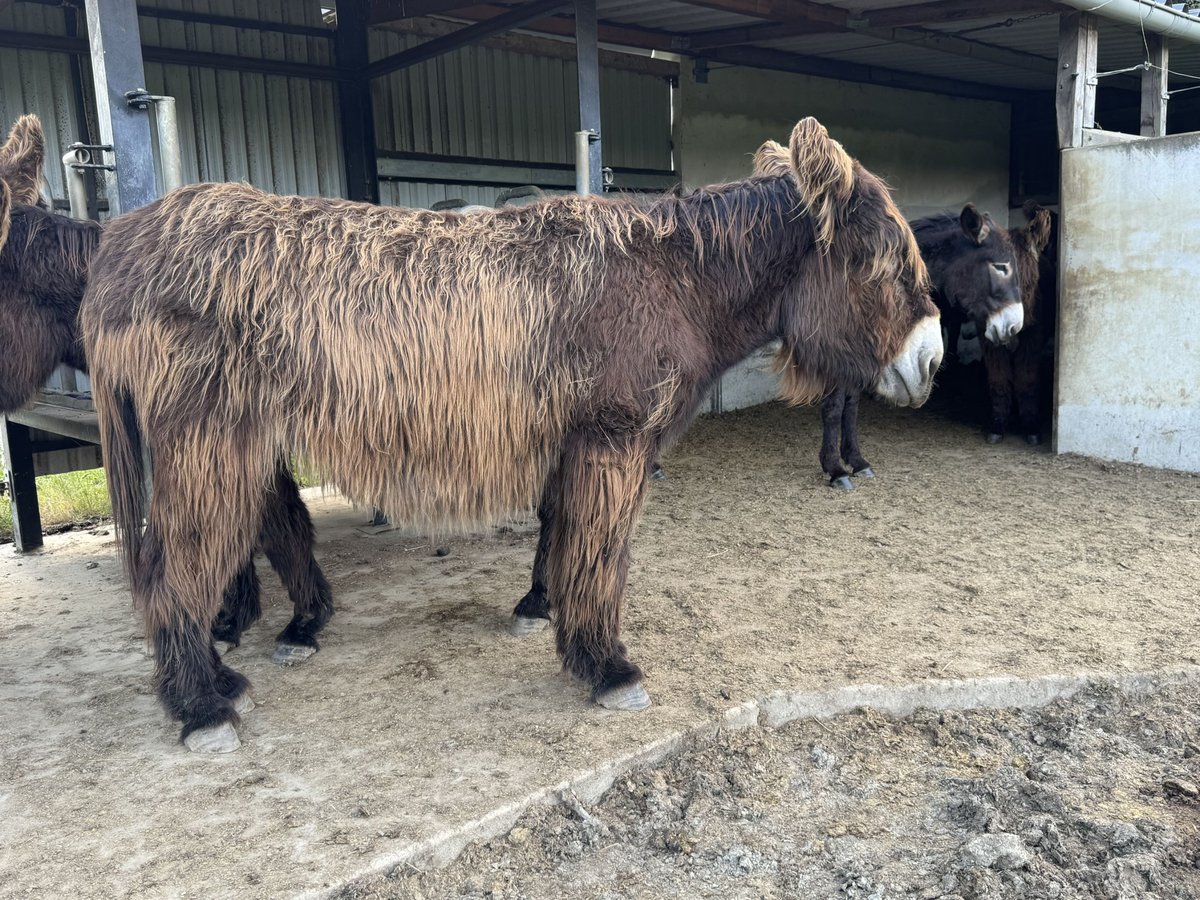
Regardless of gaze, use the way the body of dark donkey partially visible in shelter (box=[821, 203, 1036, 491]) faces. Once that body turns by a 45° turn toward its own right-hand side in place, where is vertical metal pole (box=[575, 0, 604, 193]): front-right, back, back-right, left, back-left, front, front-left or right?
front-right

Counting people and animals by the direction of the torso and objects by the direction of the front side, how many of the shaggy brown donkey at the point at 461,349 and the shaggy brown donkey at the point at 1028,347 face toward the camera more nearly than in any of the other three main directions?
1

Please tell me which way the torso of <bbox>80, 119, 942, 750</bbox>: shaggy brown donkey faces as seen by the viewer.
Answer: to the viewer's right

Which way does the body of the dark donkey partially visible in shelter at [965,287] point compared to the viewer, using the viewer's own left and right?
facing the viewer and to the right of the viewer

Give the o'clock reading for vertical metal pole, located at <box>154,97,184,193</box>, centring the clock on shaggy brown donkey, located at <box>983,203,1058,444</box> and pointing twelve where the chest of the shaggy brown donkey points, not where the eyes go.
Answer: The vertical metal pole is roughly at 1 o'clock from the shaggy brown donkey.

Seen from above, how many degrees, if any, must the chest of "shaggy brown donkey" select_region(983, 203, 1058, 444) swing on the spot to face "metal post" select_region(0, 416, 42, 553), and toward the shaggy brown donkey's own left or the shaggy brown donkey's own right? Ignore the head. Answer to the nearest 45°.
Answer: approximately 45° to the shaggy brown donkey's own right

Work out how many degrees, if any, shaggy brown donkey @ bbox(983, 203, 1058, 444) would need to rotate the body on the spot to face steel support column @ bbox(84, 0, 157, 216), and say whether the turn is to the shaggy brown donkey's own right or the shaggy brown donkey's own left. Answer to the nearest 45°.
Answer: approximately 45° to the shaggy brown donkey's own right

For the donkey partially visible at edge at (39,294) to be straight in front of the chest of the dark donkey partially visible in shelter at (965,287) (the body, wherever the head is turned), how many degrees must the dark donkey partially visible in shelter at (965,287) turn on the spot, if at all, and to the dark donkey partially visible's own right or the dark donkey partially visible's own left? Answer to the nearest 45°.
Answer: approximately 90° to the dark donkey partially visible's own right

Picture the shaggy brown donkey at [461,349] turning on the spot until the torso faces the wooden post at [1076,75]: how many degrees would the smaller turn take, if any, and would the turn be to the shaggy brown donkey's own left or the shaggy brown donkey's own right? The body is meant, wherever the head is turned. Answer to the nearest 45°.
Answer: approximately 45° to the shaggy brown donkey's own left

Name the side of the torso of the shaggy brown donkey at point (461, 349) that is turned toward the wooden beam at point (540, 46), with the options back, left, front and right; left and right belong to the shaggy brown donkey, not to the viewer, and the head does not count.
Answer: left

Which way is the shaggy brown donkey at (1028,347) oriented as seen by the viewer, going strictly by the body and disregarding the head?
toward the camera

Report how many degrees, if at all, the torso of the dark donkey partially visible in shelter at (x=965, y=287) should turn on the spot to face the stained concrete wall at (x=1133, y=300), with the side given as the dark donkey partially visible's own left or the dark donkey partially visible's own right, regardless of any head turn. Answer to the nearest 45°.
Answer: approximately 45° to the dark donkey partially visible's own left
